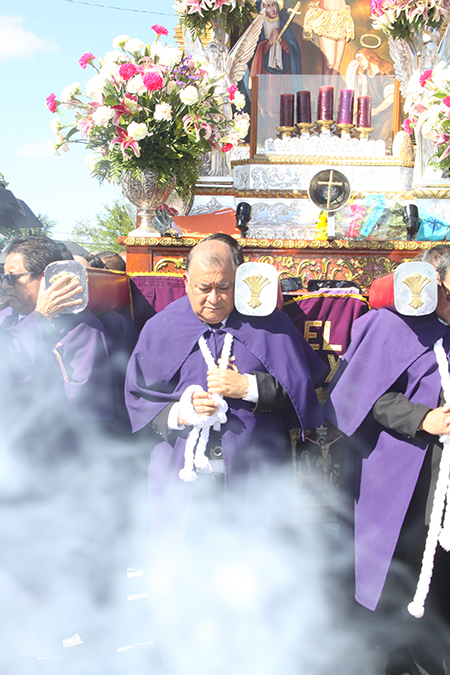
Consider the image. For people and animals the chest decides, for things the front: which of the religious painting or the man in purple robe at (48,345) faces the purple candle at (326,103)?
the religious painting

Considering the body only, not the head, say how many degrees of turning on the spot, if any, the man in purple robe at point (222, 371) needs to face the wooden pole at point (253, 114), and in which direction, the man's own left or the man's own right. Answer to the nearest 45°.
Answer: approximately 180°

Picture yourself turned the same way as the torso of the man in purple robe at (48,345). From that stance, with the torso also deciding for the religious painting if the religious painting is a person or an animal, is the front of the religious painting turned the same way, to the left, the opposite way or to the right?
the same way

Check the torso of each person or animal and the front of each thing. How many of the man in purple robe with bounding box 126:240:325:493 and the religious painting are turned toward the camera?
2

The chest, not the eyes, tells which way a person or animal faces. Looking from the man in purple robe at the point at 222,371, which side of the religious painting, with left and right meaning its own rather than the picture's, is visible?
front

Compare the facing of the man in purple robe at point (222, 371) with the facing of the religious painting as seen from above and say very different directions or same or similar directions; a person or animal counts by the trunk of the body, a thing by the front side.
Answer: same or similar directions

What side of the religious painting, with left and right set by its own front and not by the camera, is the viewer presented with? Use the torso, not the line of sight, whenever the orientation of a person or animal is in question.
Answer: front

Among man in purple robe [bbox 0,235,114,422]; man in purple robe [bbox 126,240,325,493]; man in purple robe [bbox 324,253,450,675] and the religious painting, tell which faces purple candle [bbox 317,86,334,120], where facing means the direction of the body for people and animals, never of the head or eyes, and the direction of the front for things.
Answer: the religious painting

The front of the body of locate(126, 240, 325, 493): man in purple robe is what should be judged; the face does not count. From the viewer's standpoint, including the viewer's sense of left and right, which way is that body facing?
facing the viewer

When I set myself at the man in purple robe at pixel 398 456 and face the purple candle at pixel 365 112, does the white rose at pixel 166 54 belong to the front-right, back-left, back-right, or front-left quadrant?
front-left

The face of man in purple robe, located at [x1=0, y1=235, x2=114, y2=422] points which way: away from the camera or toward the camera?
toward the camera

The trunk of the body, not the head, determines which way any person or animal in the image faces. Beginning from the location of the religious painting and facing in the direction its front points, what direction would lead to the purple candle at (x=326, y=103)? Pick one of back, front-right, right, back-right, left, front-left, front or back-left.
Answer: front

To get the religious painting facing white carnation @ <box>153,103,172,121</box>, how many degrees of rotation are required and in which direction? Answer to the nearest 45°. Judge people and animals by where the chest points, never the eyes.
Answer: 0° — it already faces it

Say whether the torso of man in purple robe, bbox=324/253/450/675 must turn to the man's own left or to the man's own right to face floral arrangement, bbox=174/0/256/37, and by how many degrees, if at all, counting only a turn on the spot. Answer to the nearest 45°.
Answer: approximately 180°

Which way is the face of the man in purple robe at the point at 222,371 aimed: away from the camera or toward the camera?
toward the camera

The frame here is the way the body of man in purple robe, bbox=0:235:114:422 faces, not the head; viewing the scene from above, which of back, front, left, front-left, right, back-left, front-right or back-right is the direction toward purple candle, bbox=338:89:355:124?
back
